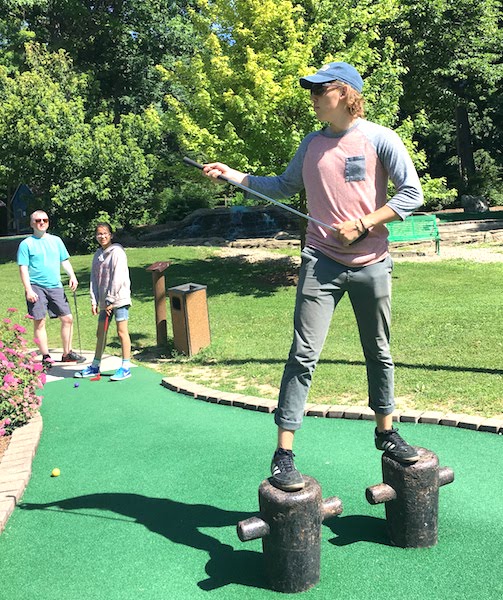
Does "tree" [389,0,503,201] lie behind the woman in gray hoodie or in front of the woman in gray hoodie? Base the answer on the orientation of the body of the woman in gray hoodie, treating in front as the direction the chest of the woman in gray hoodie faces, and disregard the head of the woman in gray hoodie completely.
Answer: behind

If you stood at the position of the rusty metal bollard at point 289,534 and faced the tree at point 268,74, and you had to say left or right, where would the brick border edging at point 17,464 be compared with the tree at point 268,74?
left

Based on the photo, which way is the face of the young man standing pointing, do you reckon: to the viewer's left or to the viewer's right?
to the viewer's left

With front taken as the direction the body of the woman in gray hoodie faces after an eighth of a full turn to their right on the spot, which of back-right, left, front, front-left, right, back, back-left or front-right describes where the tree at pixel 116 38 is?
right

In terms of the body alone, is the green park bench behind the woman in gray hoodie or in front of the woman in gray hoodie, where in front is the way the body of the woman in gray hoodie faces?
behind
